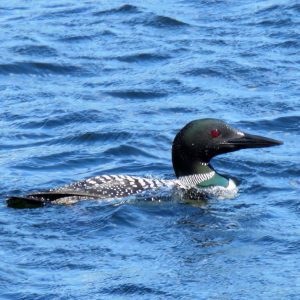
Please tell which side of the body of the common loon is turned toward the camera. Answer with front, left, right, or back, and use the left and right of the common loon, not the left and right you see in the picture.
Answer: right
